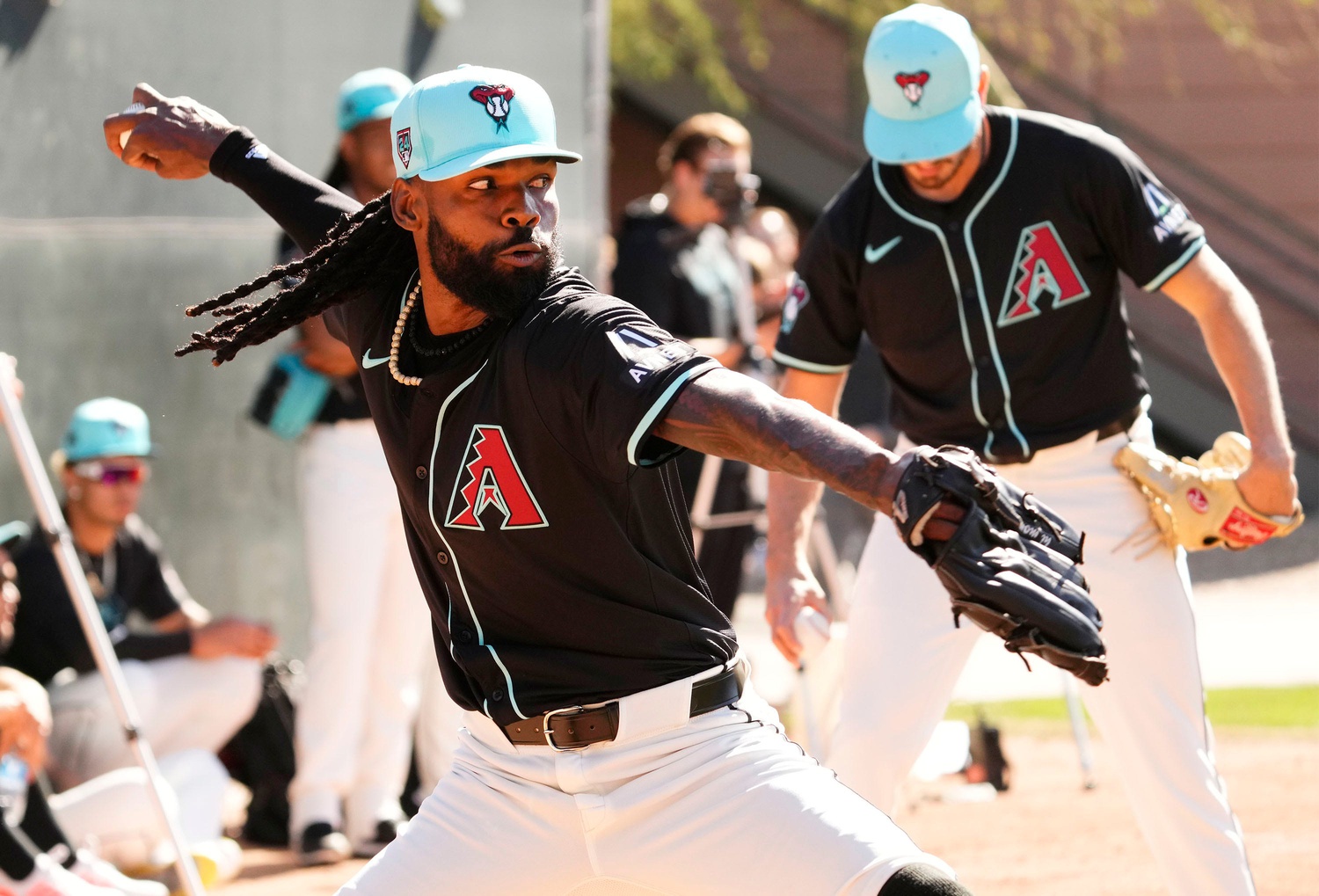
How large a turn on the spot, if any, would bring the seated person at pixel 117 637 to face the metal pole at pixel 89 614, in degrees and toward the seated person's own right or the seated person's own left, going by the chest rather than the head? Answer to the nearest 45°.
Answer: approximately 45° to the seated person's own right

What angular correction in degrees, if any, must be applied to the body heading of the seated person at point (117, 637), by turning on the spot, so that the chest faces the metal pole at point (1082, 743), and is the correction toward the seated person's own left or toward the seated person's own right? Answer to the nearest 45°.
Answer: approximately 45° to the seated person's own left

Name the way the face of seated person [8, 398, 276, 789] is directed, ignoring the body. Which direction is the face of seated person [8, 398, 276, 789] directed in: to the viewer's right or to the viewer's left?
to the viewer's right

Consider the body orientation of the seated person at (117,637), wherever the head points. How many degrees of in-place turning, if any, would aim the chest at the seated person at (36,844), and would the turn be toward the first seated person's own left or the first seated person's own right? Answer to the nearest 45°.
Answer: approximately 45° to the first seated person's own right

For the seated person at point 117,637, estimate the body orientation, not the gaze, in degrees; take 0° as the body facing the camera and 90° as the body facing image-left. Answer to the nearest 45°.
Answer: approximately 315°
